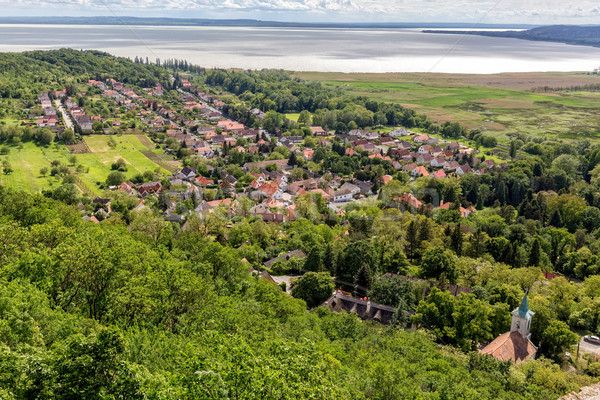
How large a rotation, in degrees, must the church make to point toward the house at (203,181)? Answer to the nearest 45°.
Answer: approximately 90° to its left

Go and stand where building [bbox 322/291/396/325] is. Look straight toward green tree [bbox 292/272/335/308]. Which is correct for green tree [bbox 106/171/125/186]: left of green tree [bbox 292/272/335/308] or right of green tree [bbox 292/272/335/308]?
right

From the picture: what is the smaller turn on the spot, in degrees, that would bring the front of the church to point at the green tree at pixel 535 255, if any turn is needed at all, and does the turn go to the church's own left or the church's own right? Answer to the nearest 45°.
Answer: approximately 45° to the church's own left

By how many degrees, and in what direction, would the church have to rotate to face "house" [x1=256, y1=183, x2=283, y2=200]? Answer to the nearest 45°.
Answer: approximately 90° to its left

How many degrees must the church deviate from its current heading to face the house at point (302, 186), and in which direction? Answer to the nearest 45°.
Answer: approximately 90° to its left

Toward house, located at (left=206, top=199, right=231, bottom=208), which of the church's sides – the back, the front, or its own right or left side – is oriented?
left

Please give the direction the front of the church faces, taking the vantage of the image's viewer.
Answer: facing away from the viewer and to the right of the viewer

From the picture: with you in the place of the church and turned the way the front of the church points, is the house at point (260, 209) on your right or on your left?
on your left

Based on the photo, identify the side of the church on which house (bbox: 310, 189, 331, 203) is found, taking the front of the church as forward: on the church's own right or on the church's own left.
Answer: on the church's own left
